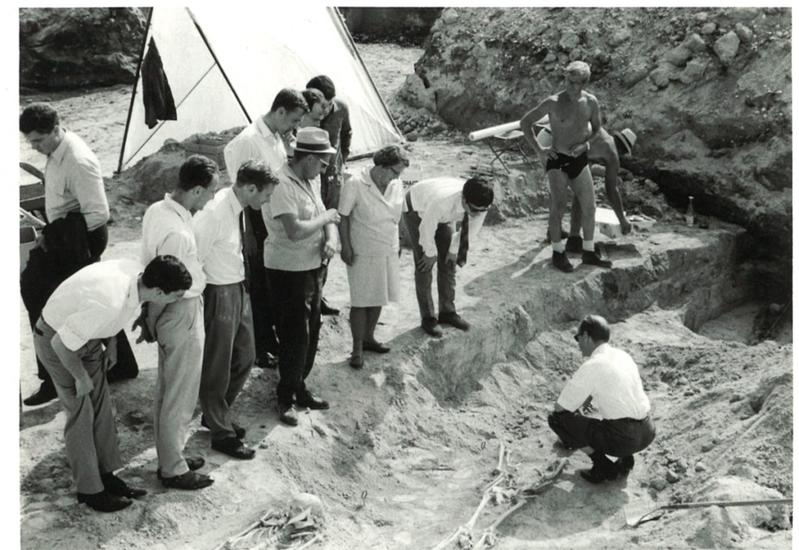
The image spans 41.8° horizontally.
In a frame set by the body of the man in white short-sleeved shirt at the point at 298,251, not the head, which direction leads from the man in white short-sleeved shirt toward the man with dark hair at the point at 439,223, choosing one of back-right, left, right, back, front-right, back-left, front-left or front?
left

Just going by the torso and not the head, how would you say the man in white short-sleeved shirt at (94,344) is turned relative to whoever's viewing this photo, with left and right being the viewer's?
facing to the right of the viewer

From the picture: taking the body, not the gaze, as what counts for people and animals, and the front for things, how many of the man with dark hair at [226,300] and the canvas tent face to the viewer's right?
1

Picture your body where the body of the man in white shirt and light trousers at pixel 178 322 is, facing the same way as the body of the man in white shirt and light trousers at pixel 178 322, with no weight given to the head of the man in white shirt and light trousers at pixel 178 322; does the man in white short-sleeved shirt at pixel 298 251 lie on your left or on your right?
on your left

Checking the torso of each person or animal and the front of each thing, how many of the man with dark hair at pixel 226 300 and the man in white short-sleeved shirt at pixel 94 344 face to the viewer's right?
2

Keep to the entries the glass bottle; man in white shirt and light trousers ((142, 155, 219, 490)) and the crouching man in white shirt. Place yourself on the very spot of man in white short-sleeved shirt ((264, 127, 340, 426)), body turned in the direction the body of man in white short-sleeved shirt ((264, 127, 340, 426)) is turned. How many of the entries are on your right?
1

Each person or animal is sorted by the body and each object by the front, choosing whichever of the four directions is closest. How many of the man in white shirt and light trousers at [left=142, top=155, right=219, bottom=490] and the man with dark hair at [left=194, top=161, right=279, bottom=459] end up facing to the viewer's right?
2

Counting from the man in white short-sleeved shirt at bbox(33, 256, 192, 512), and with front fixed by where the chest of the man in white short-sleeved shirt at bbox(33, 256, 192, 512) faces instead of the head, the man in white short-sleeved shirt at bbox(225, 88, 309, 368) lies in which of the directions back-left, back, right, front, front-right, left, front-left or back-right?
front-left

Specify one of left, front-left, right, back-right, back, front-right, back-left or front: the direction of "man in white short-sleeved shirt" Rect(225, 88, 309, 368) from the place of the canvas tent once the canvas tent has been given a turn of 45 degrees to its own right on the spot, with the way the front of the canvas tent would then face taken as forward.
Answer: left

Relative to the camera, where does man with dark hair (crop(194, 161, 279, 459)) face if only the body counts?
to the viewer's right

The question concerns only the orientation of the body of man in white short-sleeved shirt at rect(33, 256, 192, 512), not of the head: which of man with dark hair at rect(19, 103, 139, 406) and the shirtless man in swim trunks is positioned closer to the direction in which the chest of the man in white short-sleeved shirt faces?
the shirtless man in swim trunks

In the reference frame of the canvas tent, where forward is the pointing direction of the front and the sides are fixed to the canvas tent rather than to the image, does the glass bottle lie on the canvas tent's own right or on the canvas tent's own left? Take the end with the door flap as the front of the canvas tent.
on the canvas tent's own left

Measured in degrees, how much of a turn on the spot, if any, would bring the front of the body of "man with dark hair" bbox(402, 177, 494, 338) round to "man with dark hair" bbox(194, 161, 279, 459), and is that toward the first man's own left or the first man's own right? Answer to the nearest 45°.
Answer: approximately 90° to the first man's own right

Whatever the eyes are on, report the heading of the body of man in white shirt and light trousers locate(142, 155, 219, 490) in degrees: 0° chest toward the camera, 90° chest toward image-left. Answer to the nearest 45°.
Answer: approximately 270°

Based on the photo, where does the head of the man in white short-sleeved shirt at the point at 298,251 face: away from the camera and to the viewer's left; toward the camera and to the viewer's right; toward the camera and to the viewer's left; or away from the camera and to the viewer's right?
toward the camera and to the viewer's right

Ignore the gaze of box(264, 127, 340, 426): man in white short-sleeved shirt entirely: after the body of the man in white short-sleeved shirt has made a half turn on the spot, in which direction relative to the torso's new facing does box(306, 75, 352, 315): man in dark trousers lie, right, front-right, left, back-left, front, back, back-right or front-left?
front-right

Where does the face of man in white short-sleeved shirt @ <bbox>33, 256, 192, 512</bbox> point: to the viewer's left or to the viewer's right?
to the viewer's right

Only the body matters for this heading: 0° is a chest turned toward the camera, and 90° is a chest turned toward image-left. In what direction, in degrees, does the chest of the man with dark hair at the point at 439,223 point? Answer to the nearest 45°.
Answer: approximately 315°

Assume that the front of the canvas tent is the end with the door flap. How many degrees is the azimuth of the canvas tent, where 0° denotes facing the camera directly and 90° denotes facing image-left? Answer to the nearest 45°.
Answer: approximately 45°
